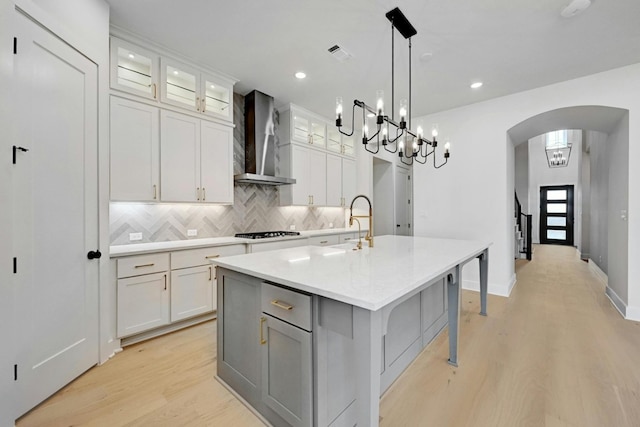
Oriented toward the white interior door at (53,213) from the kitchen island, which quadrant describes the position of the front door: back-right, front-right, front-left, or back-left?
back-right

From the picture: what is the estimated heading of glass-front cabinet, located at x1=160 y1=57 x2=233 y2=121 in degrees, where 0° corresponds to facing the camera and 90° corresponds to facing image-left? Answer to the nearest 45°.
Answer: approximately 315°

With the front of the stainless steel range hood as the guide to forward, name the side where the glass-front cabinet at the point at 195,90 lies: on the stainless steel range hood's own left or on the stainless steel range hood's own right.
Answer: on the stainless steel range hood's own right

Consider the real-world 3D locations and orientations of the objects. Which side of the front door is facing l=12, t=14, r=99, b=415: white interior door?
front

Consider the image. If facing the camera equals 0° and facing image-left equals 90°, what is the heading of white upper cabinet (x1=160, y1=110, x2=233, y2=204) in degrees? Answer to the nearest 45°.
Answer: approximately 315°

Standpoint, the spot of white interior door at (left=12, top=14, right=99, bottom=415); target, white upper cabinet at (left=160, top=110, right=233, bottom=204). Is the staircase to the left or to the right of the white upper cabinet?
right

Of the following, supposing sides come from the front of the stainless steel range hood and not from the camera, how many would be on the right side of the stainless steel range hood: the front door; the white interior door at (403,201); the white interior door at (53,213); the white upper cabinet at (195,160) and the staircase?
2

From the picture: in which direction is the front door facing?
toward the camera

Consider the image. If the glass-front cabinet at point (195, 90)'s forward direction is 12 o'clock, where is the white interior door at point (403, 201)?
The white interior door is roughly at 10 o'clock from the glass-front cabinet.

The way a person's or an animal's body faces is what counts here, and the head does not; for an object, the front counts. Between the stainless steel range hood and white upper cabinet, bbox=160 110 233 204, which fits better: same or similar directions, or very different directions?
same or similar directions

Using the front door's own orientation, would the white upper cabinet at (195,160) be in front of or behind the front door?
in front
